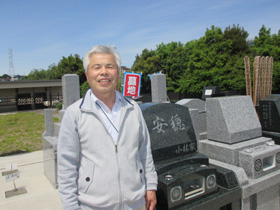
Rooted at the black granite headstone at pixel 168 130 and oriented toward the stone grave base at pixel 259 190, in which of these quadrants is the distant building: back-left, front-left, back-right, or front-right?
back-left

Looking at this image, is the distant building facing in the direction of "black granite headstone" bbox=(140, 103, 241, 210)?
yes

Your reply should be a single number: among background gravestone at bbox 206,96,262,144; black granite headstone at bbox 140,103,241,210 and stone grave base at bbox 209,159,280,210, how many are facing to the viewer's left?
0

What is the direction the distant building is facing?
toward the camera

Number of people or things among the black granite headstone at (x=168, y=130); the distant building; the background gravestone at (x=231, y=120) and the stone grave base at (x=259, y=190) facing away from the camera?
0

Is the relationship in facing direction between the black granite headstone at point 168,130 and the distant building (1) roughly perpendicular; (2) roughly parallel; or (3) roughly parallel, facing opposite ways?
roughly parallel

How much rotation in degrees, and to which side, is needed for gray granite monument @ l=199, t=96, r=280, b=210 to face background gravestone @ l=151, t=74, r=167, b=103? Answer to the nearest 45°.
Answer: approximately 180°

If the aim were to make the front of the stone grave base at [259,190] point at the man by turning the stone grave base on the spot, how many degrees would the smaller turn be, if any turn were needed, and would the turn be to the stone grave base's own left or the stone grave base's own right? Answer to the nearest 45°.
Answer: approximately 90° to the stone grave base's own right

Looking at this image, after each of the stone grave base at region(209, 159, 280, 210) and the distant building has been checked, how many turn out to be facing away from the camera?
0

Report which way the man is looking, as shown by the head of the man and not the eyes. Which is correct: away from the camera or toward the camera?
toward the camera

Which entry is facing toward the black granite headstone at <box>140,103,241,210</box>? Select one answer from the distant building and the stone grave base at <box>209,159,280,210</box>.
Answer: the distant building

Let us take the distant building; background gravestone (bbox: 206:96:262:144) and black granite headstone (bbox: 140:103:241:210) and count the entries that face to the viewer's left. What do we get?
0

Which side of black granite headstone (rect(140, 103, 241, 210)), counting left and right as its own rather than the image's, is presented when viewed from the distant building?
back

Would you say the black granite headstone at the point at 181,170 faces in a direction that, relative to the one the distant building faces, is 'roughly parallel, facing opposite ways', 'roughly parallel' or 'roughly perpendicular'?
roughly parallel

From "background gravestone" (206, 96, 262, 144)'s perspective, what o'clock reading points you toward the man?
The man is roughly at 2 o'clock from the background gravestone.

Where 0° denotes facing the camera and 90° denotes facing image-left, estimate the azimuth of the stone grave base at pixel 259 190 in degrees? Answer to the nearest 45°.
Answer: approximately 315°

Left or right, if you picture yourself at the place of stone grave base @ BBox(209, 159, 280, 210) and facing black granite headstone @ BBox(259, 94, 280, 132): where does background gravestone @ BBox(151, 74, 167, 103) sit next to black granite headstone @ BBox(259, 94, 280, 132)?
left

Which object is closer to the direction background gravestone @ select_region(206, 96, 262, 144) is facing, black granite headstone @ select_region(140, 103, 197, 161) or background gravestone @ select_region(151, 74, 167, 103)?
the black granite headstone
